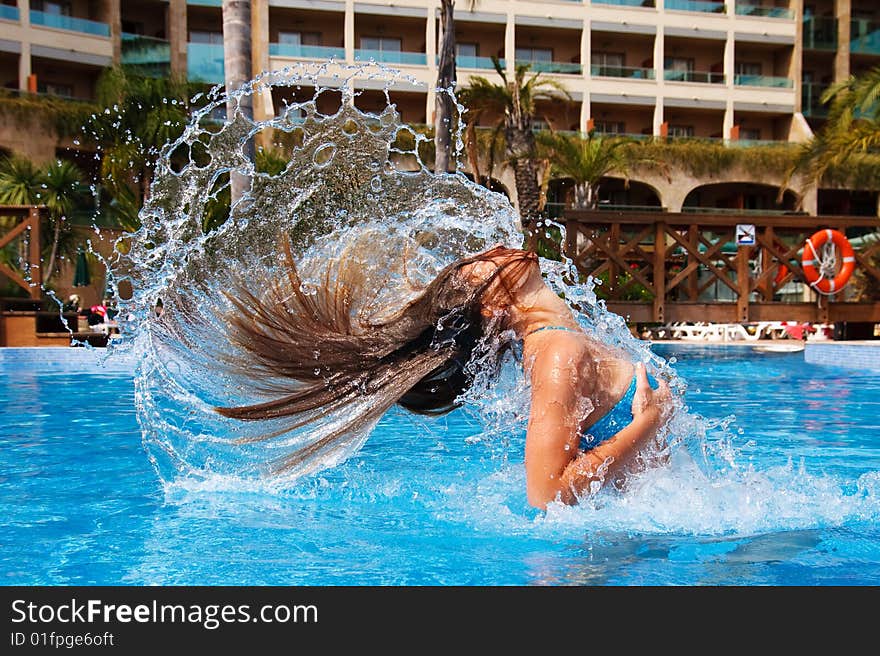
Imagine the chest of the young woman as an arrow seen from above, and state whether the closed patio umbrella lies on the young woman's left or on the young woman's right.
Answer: on the young woman's left

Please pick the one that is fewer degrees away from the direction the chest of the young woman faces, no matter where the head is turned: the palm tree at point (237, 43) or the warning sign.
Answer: the warning sign

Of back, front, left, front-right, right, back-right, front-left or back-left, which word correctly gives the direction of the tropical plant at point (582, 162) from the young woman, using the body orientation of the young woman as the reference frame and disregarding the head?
left

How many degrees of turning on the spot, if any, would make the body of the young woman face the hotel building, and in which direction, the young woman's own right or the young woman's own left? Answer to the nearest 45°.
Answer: approximately 90° to the young woman's own left

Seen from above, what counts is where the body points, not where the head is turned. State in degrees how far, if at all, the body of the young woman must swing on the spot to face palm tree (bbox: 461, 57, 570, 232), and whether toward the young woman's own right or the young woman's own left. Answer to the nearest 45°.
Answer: approximately 90° to the young woman's own left

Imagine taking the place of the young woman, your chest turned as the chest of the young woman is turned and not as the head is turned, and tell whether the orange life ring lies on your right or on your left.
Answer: on your left

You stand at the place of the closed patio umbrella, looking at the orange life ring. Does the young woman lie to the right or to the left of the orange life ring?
right

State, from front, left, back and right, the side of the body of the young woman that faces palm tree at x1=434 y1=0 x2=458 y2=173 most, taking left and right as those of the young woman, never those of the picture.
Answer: left

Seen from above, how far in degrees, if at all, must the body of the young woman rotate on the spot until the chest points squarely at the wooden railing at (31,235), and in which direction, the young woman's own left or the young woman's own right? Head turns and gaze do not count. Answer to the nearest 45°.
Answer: approximately 135° to the young woman's own left

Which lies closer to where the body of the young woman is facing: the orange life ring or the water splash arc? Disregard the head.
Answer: the orange life ring

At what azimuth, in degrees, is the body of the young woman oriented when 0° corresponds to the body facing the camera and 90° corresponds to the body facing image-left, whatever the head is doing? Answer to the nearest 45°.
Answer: approximately 270°

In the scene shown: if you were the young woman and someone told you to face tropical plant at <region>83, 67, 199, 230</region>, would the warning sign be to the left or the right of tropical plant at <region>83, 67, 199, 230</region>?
right
